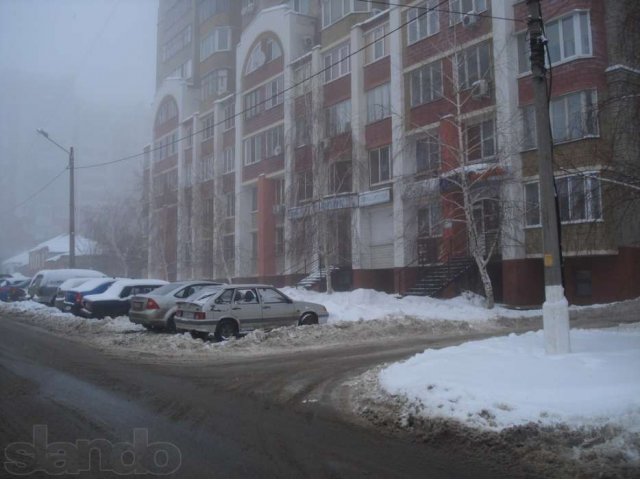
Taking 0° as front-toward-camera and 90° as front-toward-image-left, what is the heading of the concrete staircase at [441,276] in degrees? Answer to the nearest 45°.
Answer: approximately 45°

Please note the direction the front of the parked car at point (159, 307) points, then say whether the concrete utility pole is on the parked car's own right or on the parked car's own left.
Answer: on the parked car's own right

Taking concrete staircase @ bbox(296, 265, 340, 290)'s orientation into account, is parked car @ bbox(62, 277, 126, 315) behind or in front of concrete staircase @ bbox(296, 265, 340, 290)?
in front

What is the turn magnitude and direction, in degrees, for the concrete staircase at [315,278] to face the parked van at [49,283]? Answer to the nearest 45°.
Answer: approximately 45° to its right

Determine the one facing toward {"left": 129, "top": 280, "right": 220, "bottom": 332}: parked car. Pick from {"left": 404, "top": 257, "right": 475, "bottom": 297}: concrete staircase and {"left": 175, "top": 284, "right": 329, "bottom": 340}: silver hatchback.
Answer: the concrete staircase

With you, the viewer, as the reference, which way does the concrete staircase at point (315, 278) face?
facing the viewer and to the left of the viewer

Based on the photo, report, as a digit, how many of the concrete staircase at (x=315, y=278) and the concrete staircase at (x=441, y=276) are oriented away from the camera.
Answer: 0

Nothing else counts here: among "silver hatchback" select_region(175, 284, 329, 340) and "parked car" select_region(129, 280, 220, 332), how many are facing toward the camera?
0

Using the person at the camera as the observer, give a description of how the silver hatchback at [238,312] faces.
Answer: facing away from the viewer and to the right of the viewer
